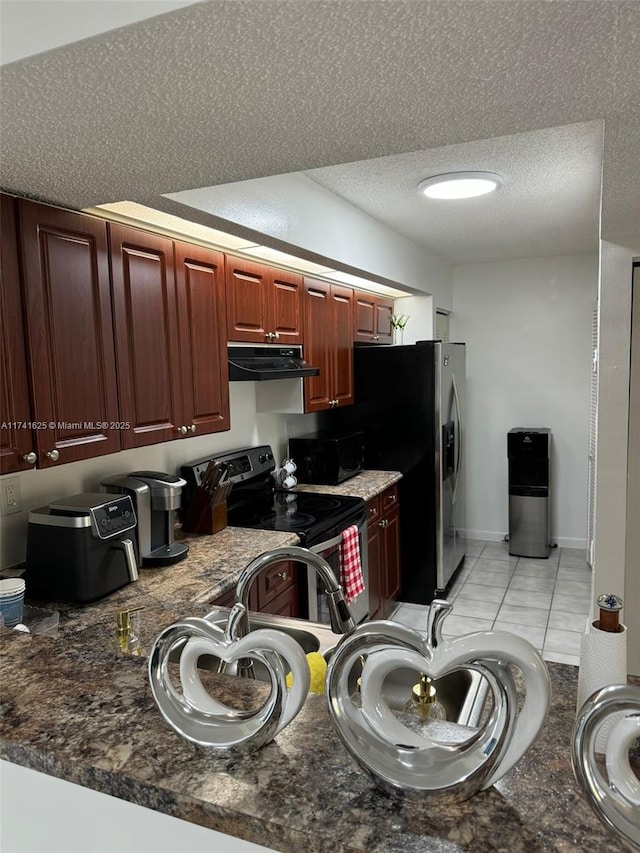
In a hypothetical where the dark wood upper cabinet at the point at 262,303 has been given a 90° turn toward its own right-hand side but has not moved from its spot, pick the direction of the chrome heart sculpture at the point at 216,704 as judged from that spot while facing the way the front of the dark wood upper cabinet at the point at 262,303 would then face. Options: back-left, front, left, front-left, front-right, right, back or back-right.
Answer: front-left

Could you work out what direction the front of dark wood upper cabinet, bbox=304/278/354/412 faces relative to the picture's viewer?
facing the viewer and to the right of the viewer

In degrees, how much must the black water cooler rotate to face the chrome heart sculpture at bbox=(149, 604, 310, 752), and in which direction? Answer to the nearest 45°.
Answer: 0° — it already faces it

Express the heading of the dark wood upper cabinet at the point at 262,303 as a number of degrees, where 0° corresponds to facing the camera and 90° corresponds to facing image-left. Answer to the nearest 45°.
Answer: approximately 315°

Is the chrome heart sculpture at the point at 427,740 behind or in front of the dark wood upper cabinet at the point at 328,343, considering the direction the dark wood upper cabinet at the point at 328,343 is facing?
in front

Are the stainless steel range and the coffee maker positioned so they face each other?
no

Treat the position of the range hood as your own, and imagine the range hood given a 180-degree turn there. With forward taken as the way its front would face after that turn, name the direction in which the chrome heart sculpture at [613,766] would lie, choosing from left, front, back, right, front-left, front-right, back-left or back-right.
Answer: back-left

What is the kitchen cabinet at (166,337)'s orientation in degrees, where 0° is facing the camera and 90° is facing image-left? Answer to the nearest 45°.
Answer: approximately 315°

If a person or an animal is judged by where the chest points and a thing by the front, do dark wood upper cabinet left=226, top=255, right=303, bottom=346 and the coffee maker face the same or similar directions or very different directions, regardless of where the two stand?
same or similar directions

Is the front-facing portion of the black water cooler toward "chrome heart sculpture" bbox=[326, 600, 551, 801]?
yes

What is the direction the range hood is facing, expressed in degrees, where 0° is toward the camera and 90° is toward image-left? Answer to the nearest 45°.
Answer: approximately 315°

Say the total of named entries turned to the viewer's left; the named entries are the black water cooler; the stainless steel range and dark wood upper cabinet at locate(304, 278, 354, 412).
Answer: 0

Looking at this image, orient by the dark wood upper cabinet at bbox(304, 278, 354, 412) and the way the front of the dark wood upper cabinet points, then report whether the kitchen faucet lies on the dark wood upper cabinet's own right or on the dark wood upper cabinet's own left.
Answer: on the dark wood upper cabinet's own right

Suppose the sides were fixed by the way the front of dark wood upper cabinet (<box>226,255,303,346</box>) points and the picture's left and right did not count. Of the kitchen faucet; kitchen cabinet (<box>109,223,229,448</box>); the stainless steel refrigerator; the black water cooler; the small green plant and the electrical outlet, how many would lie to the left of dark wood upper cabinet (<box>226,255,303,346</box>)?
3

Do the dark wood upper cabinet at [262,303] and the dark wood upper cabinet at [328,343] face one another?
no

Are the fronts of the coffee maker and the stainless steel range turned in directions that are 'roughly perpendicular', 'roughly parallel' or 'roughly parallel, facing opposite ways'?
roughly parallel

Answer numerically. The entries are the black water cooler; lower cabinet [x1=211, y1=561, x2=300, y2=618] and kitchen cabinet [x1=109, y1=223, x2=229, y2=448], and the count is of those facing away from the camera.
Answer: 0

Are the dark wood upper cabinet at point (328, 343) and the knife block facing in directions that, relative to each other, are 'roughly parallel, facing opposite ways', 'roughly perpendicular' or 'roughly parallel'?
roughly parallel

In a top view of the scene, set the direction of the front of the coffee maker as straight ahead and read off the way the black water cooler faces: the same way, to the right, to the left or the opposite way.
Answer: to the right

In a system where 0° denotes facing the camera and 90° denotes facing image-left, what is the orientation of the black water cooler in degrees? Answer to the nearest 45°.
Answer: approximately 0°

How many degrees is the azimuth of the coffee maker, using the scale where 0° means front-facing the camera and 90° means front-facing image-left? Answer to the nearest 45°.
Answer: approximately 315°

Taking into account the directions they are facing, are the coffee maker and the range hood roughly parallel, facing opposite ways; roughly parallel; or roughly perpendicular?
roughly parallel

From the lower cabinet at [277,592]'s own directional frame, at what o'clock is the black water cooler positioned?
The black water cooler is roughly at 9 o'clock from the lower cabinet.

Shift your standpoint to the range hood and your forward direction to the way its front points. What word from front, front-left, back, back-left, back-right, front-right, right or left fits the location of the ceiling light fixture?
front-left
